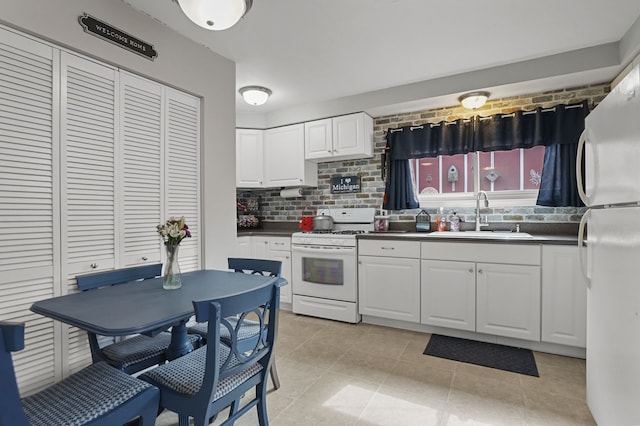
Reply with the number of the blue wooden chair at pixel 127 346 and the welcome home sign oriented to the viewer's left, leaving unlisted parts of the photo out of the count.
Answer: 0

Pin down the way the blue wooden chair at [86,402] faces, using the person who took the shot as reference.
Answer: facing away from the viewer and to the right of the viewer

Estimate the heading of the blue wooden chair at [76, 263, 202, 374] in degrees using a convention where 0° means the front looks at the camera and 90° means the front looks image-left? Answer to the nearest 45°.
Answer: approximately 315°

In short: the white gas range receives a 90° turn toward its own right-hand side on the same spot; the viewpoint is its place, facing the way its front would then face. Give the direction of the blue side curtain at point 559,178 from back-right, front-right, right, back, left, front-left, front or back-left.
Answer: back-right

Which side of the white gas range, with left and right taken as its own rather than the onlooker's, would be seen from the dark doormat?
left

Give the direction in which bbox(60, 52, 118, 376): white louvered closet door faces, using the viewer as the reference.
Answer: facing the viewer and to the right of the viewer

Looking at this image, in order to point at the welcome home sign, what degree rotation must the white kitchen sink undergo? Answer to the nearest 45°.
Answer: approximately 45° to its right
